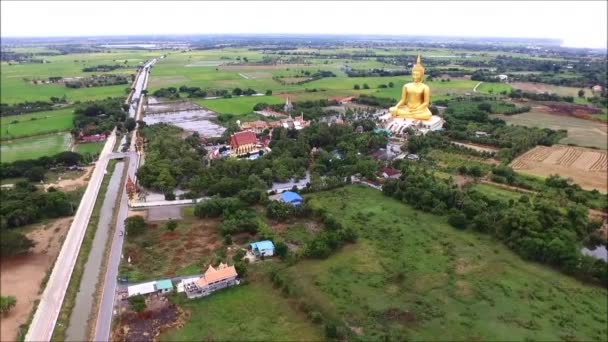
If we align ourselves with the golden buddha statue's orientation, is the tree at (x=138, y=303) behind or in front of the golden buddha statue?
in front

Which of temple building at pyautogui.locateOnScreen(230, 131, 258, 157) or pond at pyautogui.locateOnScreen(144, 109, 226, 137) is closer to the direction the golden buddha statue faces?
the temple building

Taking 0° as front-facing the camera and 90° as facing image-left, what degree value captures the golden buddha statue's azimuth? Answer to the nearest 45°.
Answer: approximately 45°

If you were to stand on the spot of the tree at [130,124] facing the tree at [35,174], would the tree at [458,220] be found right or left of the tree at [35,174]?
left

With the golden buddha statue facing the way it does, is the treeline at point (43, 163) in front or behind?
in front

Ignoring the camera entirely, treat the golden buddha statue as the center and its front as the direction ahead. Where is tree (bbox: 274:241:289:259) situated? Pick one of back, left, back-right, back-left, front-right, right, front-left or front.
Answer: front-left

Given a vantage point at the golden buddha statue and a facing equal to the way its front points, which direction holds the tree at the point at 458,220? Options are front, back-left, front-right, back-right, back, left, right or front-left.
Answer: front-left

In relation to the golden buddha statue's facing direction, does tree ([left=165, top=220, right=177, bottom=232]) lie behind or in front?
in front

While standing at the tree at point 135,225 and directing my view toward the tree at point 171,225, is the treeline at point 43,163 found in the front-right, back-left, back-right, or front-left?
back-left

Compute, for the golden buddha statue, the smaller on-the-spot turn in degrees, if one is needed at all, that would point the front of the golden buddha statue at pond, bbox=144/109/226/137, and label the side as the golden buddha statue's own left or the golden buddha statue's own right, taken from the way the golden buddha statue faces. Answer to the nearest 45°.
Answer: approximately 45° to the golden buddha statue's own right
